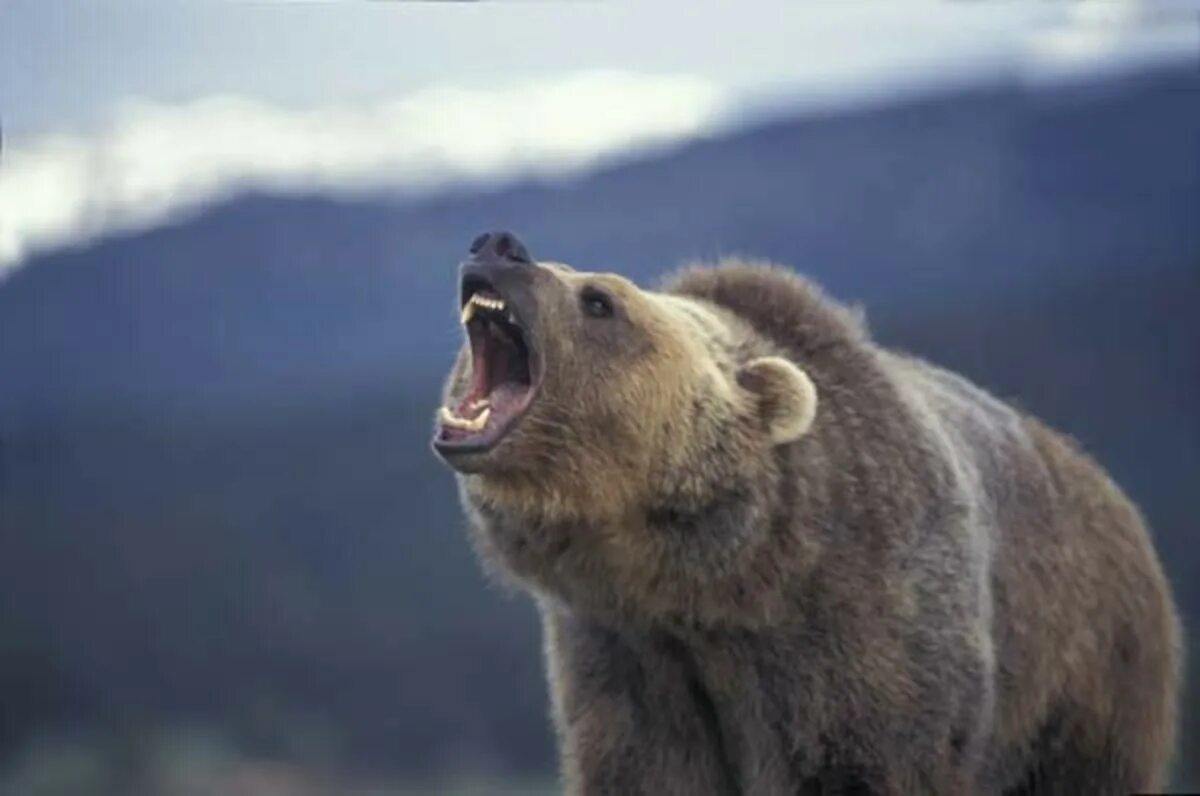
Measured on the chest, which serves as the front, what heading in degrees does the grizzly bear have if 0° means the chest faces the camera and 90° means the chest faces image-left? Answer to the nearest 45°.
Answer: approximately 45°
